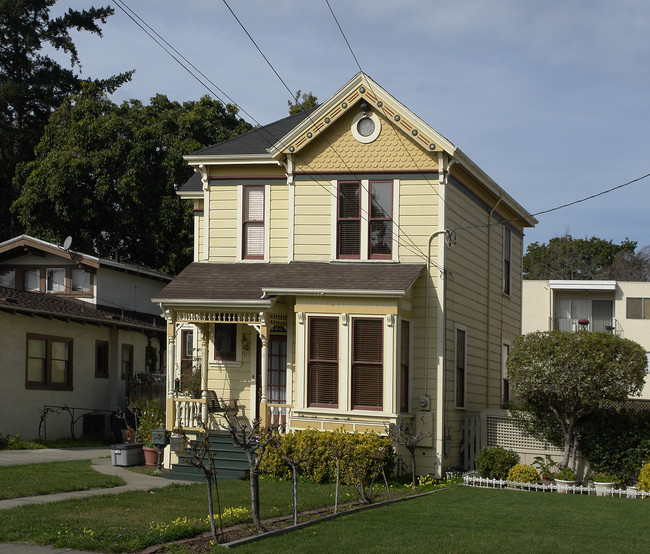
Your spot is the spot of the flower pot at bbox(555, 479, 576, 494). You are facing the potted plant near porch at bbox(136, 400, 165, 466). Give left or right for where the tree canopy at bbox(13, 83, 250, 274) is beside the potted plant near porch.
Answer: right

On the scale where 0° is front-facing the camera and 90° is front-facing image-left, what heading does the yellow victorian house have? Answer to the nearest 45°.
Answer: approximately 0°

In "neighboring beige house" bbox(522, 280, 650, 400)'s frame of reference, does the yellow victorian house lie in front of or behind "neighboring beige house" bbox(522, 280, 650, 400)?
in front

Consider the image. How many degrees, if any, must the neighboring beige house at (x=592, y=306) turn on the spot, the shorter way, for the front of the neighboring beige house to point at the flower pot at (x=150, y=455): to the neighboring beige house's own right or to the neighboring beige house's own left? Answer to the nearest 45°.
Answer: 0° — it already faces it

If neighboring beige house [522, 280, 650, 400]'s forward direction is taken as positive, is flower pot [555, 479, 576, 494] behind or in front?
in front

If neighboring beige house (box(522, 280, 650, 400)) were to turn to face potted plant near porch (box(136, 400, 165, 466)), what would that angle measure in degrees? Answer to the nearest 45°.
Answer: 0° — it already faces it

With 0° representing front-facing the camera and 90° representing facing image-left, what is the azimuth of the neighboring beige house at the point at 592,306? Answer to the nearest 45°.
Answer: approximately 0°

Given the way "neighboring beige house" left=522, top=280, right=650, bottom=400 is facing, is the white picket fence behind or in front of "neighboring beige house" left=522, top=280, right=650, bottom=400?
in front
